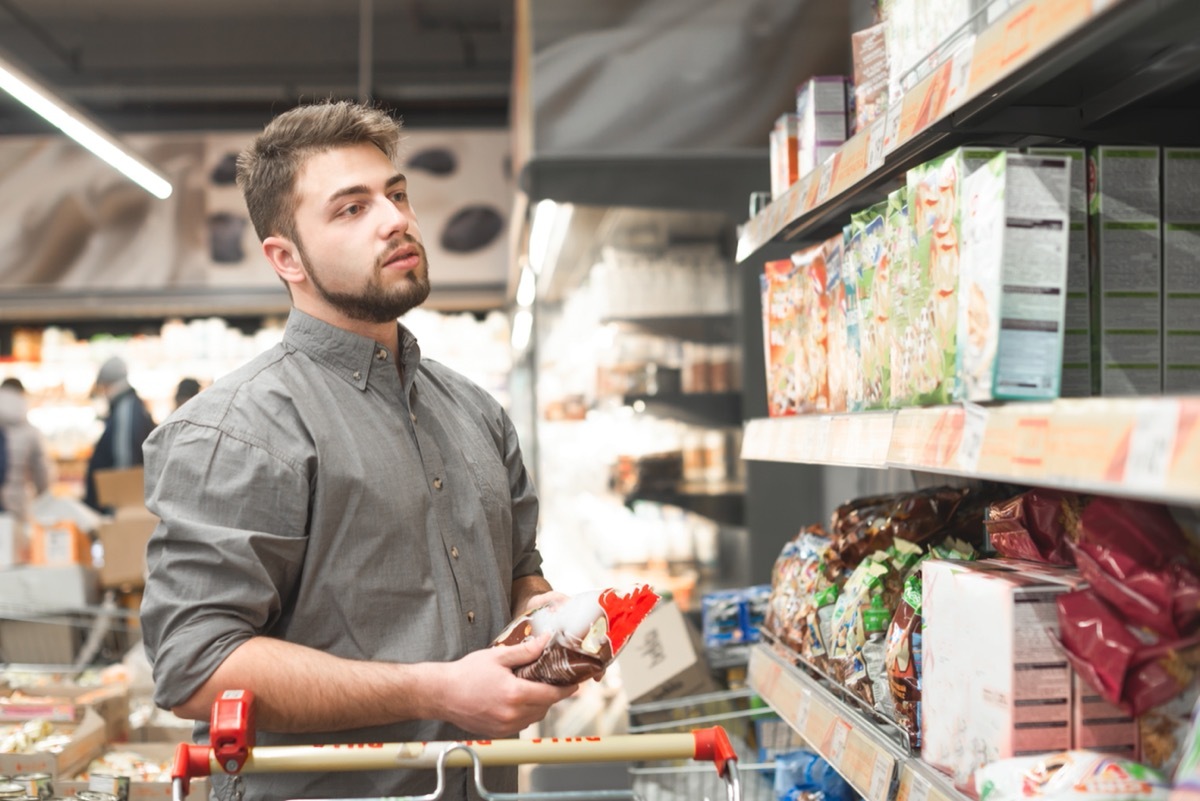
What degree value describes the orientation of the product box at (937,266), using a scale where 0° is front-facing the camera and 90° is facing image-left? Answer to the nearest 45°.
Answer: approximately 45°

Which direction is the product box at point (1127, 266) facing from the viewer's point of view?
to the viewer's left

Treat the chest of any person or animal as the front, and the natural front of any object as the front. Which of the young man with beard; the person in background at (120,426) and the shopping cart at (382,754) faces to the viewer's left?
the person in background

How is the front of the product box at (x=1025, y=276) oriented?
to the viewer's left

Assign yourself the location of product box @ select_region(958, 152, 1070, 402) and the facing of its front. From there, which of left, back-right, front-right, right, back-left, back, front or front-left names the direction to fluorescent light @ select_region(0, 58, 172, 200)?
front-right

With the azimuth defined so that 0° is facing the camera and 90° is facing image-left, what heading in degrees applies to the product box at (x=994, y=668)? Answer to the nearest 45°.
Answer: approximately 45°

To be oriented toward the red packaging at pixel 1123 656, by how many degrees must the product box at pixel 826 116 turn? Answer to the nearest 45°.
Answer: approximately 90° to its left

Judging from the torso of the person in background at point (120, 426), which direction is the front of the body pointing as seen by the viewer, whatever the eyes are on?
to the viewer's left

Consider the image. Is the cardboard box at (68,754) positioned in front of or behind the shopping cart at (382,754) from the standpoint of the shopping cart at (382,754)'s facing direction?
behind
